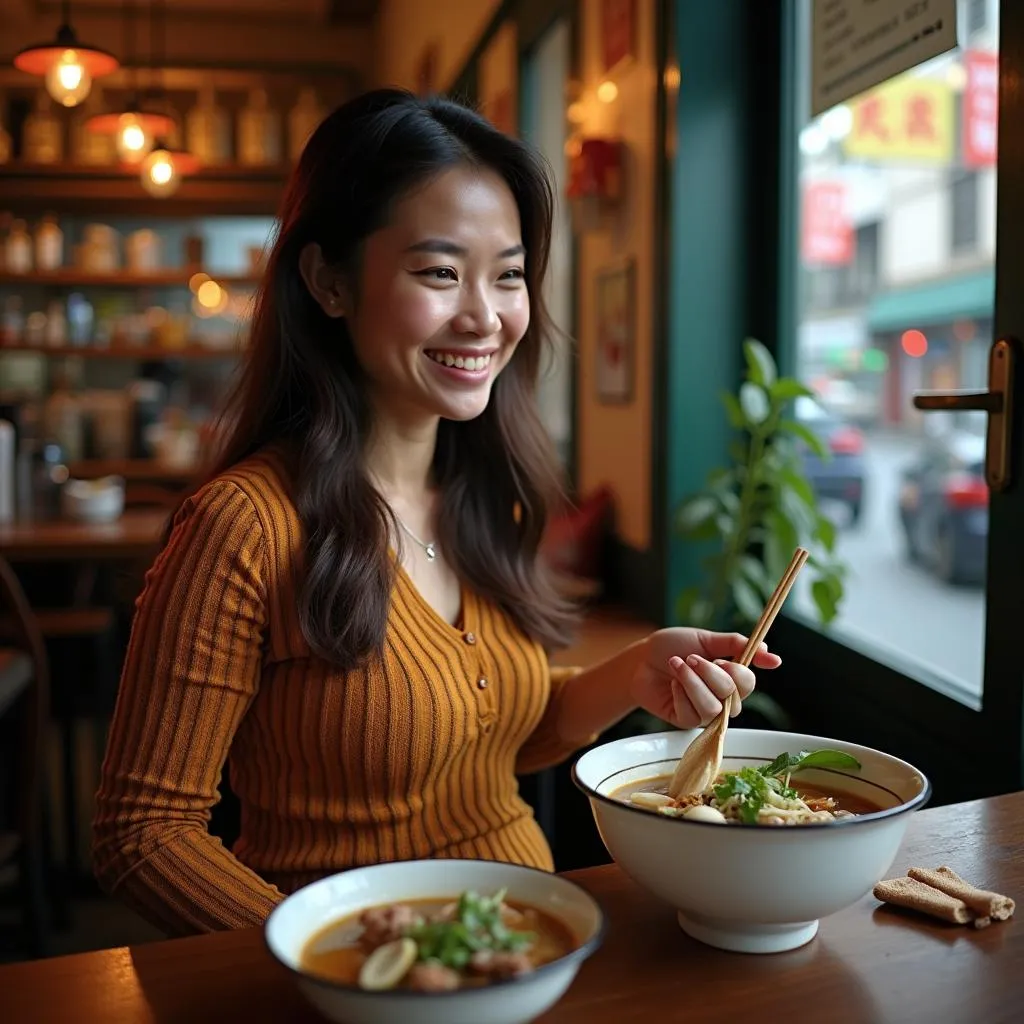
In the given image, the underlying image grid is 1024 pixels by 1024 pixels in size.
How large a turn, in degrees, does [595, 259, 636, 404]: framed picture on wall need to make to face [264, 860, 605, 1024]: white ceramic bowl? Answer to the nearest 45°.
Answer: approximately 45° to its left

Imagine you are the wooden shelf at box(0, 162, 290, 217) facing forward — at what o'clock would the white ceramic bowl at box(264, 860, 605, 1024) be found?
The white ceramic bowl is roughly at 12 o'clock from the wooden shelf.

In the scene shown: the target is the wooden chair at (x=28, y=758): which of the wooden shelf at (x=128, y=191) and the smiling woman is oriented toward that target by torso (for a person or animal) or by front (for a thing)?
the wooden shelf

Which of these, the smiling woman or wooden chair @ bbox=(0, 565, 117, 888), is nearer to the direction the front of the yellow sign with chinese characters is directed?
the smiling woman

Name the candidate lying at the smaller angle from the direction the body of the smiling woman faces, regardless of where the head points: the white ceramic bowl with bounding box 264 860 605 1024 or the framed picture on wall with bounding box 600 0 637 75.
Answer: the white ceramic bowl

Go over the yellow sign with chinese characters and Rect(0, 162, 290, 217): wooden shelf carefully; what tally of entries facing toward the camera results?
2

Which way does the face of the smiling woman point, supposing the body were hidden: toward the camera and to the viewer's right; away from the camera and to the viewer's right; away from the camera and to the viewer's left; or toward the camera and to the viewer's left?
toward the camera and to the viewer's right

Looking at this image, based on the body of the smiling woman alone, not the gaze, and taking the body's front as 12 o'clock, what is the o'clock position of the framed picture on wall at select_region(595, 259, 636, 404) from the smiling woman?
The framed picture on wall is roughly at 8 o'clock from the smiling woman.

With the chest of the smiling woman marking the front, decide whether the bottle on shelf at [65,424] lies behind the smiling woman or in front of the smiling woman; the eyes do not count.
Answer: behind

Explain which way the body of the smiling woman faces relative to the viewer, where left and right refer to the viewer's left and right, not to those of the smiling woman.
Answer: facing the viewer and to the right of the viewer
